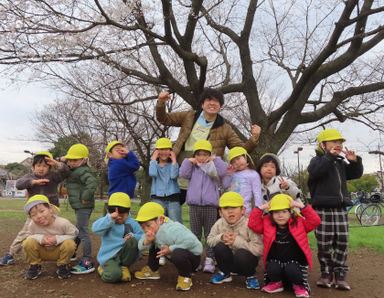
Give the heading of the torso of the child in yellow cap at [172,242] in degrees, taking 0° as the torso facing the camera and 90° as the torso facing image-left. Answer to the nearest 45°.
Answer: approximately 45°

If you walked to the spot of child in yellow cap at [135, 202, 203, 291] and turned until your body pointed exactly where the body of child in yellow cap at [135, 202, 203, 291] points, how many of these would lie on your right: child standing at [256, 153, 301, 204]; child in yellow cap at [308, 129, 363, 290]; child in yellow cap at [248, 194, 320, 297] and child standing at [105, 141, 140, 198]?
1

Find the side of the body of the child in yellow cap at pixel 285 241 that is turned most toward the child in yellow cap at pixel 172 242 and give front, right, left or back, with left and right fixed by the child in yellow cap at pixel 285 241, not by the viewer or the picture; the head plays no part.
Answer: right

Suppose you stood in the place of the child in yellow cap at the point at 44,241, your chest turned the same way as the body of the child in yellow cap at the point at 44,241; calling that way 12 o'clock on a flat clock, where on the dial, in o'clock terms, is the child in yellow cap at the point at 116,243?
the child in yellow cap at the point at 116,243 is roughly at 10 o'clock from the child in yellow cap at the point at 44,241.

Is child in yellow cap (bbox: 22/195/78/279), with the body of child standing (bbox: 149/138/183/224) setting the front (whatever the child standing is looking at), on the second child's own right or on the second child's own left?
on the second child's own right

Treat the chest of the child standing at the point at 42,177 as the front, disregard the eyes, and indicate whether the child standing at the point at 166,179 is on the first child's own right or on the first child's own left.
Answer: on the first child's own left
